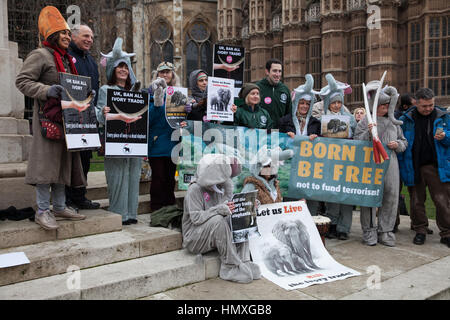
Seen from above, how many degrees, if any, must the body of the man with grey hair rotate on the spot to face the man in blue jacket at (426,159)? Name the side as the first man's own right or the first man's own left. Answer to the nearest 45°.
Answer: approximately 45° to the first man's own left

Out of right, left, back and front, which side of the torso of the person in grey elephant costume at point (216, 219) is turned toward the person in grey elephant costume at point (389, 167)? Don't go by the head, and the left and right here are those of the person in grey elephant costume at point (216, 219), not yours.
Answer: left

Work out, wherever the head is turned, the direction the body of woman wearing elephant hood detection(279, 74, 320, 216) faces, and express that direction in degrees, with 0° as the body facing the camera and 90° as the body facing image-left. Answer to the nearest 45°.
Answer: approximately 0°

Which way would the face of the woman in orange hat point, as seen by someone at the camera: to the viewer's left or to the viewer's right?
to the viewer's right
